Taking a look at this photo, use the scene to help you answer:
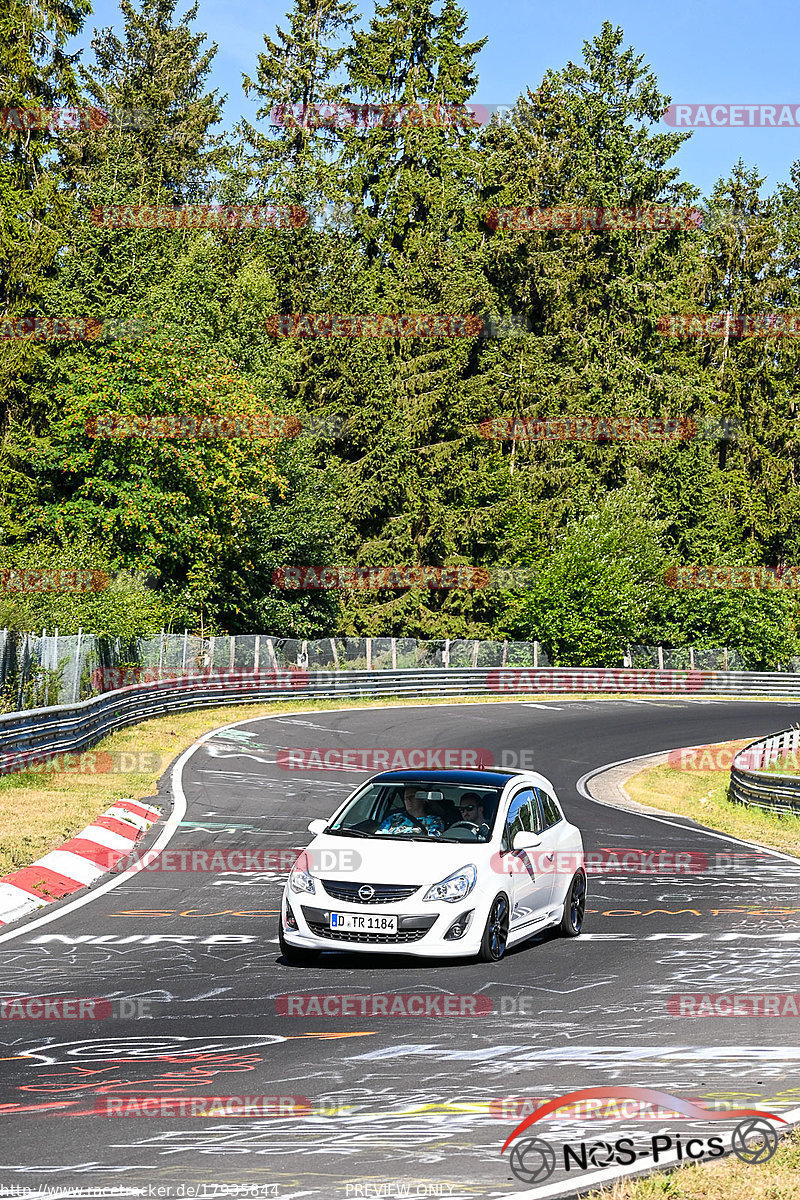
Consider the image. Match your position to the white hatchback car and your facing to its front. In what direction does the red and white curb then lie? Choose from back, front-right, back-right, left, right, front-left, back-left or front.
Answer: right

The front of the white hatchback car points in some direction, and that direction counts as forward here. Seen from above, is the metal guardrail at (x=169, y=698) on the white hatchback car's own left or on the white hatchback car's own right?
on the white hatchback car's own right

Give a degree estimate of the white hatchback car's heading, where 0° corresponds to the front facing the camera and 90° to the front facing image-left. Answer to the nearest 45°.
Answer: approximately 45°
